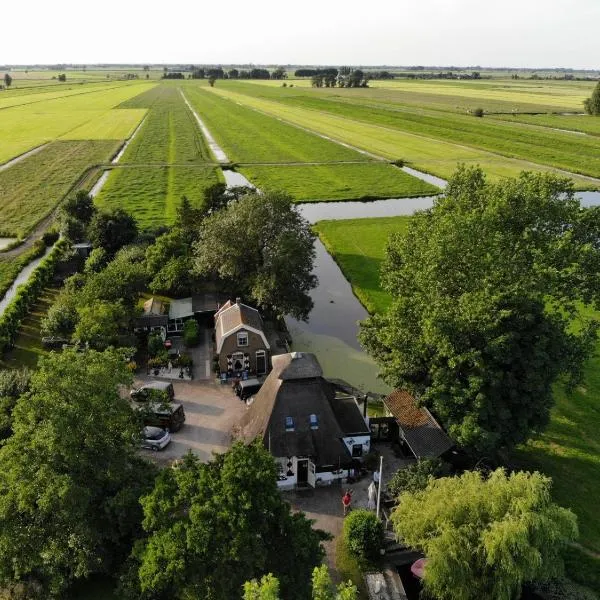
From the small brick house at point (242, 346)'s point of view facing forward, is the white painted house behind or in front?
in front

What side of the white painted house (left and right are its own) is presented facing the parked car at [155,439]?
right

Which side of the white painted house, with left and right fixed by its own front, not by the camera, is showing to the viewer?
front

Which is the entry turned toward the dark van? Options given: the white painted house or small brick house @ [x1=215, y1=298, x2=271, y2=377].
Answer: the small brick house

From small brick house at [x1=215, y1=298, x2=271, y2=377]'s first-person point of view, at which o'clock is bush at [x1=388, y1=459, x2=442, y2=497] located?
The bush is roughly at 11 o'clock from the small brick house.

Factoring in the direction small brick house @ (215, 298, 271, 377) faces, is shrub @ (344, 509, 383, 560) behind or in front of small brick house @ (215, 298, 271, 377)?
in front

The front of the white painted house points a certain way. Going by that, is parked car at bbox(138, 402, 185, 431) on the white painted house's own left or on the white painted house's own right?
on the white painted house's own right

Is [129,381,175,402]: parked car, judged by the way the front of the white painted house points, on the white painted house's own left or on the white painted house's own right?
on the white painted house's own right

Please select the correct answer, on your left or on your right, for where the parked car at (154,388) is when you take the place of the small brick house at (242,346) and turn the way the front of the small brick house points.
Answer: on your right

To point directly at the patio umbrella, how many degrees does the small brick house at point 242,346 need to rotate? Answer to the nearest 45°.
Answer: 0° — it already faces it

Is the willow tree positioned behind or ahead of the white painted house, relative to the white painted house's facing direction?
ahead

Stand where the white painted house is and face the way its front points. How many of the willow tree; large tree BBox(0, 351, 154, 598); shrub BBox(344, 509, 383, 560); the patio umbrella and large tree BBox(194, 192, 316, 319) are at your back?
1

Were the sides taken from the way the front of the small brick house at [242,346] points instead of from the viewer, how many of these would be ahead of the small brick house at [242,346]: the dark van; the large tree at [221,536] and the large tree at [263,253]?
2

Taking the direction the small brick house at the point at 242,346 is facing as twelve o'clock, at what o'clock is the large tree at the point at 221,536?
The large tree is roughly at 12 o'clock from the small brick house.

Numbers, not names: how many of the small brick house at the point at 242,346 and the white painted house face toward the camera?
2

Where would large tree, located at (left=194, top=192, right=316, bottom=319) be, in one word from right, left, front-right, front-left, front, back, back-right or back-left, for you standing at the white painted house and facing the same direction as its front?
back

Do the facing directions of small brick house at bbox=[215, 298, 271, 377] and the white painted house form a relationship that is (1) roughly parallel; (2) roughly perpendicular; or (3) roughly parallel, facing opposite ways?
roughly parallel

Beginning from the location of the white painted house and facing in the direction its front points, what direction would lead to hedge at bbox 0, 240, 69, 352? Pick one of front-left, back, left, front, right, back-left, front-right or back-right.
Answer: back-right

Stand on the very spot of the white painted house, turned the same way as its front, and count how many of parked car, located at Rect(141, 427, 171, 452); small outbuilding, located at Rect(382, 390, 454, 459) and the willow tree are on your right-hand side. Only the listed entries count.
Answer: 1
